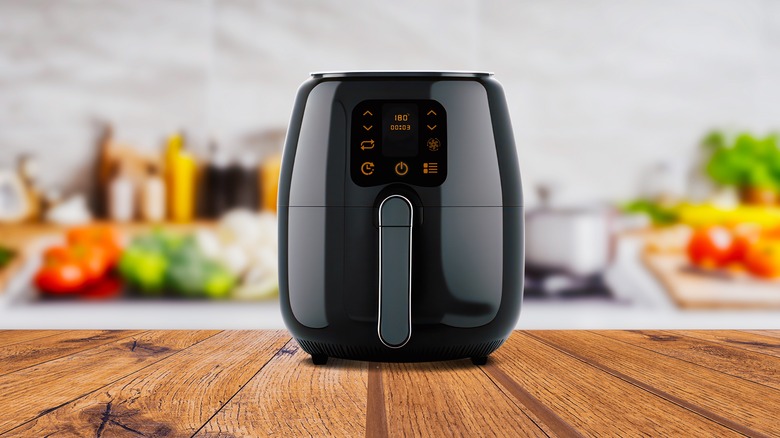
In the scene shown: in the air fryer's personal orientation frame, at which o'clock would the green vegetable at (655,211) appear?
The green vegetable is roughly at 7 o'clock from the air fryer.

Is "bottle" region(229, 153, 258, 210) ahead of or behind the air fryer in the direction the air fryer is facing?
behind

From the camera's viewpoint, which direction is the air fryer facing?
toward the camera

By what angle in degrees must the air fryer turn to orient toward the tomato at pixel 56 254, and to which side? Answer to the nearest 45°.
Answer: approximately 135° to its right

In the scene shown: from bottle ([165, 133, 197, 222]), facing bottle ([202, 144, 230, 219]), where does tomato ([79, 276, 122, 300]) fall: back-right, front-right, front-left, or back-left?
back-right

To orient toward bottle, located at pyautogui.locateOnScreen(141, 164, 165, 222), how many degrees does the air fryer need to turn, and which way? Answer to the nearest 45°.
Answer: approximately 135° to its right

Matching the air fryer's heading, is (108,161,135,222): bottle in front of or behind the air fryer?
behind

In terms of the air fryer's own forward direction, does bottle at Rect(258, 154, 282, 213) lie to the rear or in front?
to the rear

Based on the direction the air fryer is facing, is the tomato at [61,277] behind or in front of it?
behind

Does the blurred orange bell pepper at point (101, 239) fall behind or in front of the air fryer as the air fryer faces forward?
behind

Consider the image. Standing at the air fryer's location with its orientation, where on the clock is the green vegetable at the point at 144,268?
The green vegetable is roughly at 5 o'clock from the air fryer.

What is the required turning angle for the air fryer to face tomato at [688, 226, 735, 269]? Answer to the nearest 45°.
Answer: approximately 135° to its left
